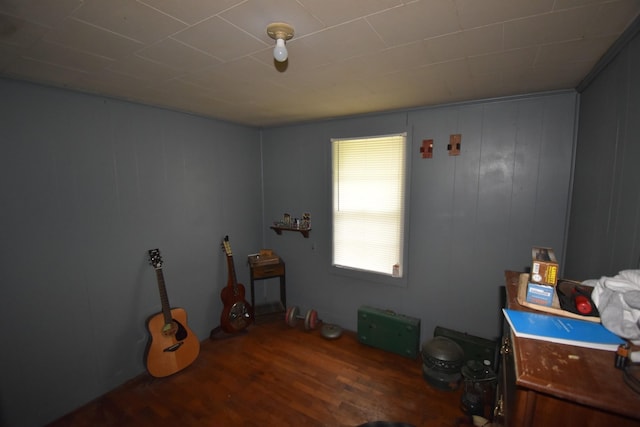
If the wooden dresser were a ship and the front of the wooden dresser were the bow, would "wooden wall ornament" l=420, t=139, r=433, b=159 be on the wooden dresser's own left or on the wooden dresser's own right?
on the wooden dresser's own right

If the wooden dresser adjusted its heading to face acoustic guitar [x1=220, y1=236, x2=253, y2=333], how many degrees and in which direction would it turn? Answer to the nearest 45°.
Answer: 0° — it already faces it

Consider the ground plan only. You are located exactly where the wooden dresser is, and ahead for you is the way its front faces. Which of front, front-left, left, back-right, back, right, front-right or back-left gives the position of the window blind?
front-right

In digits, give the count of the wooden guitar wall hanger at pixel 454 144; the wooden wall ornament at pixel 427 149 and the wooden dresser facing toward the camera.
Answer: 2

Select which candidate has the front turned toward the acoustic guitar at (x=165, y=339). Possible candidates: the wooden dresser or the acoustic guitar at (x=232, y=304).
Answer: the wooden dresser

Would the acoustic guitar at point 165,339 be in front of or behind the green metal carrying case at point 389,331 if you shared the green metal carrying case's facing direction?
in front

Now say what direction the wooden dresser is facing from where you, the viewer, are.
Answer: facing to the left of the viewer

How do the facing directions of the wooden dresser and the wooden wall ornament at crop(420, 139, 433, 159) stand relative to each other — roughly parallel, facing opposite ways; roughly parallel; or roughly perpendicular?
roughly perpendicular

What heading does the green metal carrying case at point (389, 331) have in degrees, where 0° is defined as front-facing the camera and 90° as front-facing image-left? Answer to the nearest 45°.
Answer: approximately 45°
